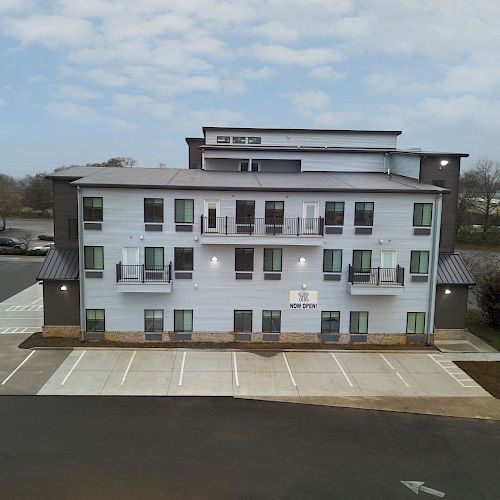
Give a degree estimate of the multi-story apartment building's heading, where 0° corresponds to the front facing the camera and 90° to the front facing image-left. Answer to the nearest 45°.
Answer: approximately 0°
